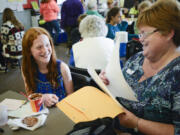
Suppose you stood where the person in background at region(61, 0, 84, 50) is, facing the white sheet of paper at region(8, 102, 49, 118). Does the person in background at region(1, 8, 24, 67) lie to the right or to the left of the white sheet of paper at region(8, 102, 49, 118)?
right

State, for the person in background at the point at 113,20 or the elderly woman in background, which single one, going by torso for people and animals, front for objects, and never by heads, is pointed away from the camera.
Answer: the elderly woman in background

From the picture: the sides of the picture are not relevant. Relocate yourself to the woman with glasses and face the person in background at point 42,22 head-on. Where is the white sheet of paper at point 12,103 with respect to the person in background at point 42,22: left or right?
left

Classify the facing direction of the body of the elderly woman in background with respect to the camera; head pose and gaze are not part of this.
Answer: away from the camera
